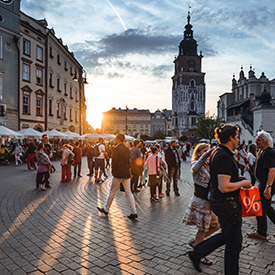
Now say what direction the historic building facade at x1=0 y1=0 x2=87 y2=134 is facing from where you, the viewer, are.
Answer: facing the viewer and to the right of the viewer

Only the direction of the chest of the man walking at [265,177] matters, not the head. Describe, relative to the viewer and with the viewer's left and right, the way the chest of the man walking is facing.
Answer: facing to the left of the viewer

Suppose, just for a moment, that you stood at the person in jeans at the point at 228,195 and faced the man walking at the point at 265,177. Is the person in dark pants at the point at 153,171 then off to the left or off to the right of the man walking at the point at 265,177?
left

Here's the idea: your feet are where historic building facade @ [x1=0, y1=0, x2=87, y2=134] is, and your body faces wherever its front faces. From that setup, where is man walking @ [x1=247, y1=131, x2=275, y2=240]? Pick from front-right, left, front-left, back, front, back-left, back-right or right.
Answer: front-right

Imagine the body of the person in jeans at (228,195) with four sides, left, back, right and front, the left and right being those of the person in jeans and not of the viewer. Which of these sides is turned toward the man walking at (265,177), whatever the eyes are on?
left

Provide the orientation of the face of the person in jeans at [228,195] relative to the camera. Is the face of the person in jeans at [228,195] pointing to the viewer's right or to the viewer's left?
to the viewer's right
